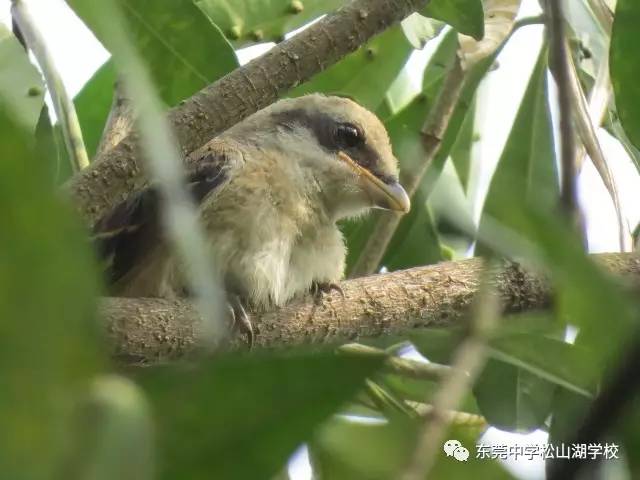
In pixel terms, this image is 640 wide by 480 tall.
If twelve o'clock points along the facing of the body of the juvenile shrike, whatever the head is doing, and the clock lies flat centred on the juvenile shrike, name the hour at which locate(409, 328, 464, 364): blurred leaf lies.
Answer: The blurred leaf is roughly at 10 o'clock from the juvenile shrike.

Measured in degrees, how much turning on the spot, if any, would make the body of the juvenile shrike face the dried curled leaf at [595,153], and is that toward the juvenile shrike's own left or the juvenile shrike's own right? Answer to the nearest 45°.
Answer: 0° — it already faces it

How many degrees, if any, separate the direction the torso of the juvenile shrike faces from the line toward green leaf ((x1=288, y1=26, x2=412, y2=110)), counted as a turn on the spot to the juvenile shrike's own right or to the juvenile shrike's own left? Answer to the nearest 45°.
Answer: approximately 90° to the juvenile shrike's own left

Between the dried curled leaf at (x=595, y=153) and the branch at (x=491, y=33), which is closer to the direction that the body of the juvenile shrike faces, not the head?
the dried curled leaf

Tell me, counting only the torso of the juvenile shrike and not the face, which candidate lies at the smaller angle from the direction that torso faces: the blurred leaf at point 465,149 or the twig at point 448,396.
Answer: the twig

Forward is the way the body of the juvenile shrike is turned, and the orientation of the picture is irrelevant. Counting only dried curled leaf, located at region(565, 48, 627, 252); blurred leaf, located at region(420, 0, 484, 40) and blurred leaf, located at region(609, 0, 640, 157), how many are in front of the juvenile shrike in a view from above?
3

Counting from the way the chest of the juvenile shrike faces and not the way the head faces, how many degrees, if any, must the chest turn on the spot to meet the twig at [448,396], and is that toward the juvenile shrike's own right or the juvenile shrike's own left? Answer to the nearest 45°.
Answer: approximately 45° to the juvenile shrike's own right

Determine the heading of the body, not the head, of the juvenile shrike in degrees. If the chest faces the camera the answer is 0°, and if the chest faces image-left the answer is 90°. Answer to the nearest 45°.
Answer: approximately 315°
